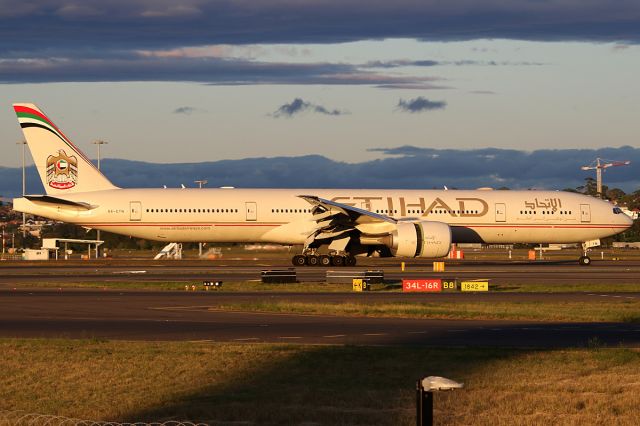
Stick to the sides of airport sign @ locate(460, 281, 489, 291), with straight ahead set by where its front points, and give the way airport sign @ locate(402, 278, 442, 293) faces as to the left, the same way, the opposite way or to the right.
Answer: the same way

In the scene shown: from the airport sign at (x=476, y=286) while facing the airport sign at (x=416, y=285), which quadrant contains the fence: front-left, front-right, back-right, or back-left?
front-left

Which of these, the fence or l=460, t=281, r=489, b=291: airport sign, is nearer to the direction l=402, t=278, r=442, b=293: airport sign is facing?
the fence

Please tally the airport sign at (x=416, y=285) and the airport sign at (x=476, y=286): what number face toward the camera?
2

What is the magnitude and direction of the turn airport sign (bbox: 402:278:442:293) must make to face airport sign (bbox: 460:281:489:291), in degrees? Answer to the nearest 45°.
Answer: approximately 90° to its left

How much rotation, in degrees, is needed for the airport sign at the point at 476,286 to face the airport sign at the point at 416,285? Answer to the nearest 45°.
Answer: approximately 90° to its right

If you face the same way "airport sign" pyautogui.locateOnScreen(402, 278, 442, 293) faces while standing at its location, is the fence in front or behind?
in front

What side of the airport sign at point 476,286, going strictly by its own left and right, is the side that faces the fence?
front

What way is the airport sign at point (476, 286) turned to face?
toward the camera

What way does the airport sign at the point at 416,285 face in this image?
toward the camera

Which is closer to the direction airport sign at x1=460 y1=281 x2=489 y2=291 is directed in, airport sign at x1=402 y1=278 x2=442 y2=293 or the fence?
the fence
